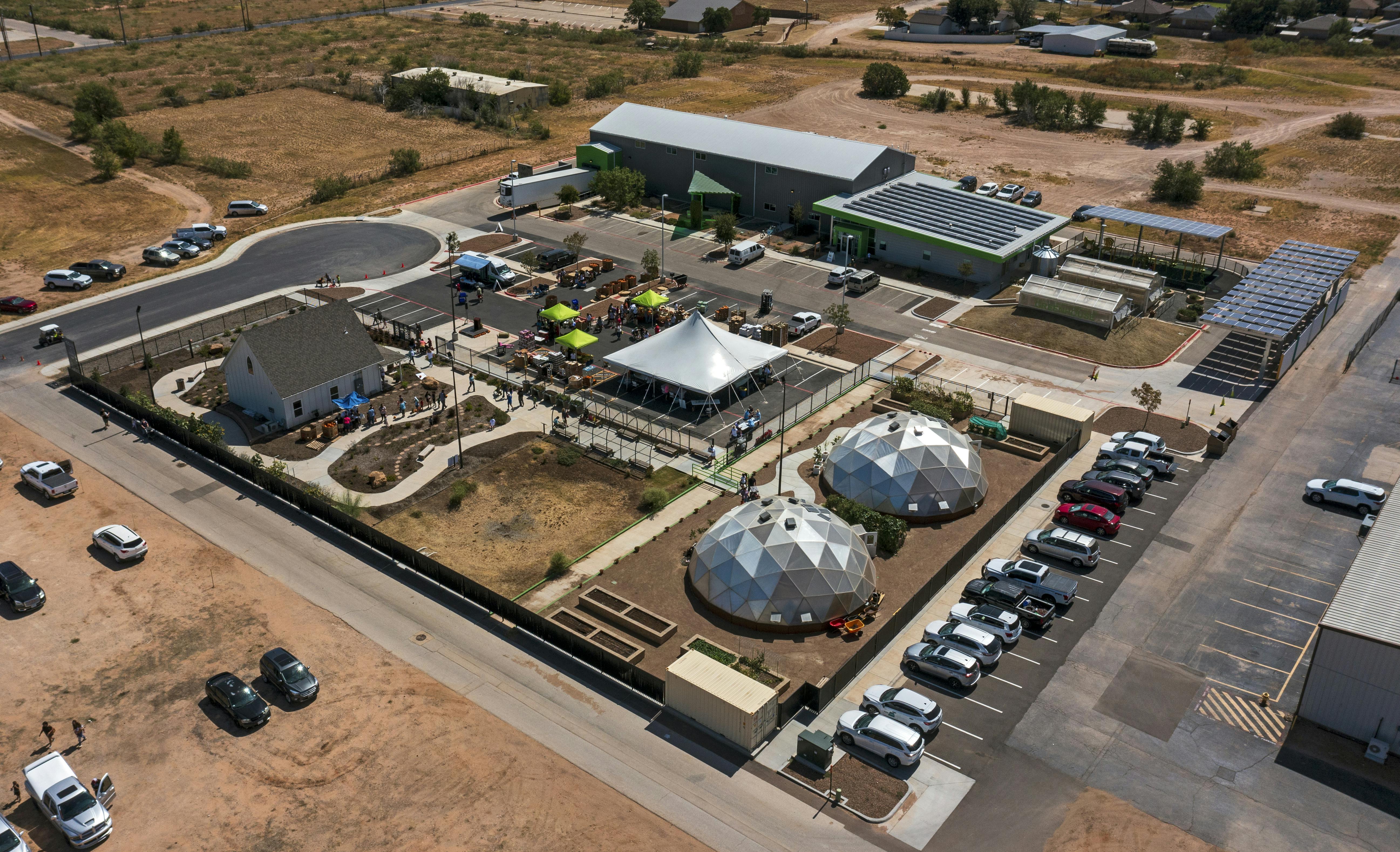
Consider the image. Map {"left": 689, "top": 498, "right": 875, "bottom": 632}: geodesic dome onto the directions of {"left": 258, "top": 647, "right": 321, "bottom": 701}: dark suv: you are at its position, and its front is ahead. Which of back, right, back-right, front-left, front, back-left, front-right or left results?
front-left

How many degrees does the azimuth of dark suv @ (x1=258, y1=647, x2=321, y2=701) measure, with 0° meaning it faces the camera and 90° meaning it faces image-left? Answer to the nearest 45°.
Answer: approximately 315°

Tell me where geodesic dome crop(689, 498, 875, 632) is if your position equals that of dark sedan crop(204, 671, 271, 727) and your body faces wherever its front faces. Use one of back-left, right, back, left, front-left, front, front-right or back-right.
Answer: front-left
